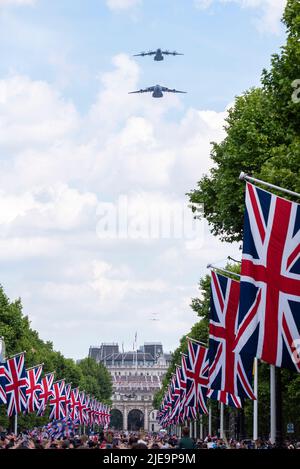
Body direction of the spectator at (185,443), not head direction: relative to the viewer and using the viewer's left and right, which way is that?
facing away from the viewer

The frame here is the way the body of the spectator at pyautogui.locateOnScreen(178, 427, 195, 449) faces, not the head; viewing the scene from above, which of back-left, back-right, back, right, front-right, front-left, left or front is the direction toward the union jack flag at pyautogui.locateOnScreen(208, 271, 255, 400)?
front
